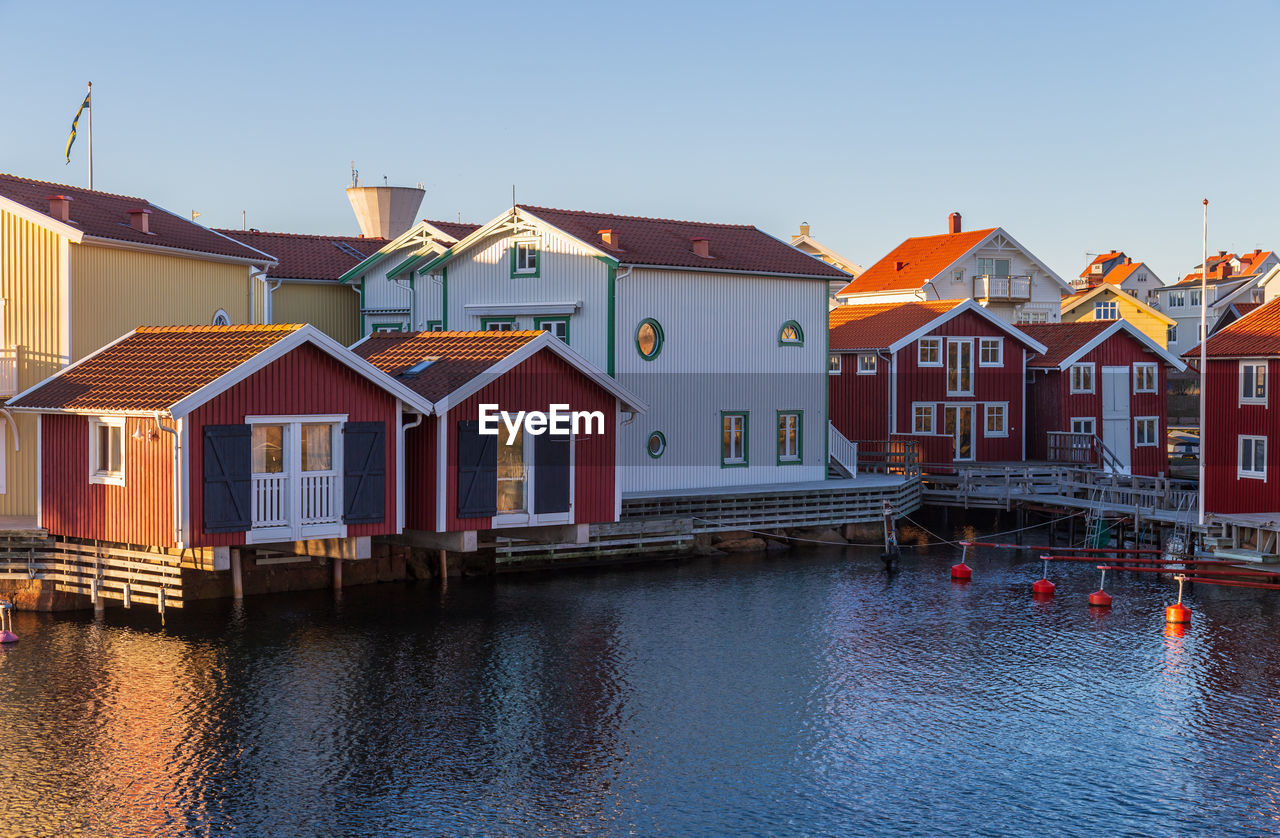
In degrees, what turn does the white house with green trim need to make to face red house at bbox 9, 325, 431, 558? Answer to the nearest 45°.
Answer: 0° — it already faces it

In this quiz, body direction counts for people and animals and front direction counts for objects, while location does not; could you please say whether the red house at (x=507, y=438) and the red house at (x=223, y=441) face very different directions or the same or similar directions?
same or similar directions

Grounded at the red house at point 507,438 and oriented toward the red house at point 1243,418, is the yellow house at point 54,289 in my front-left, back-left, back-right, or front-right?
back-left

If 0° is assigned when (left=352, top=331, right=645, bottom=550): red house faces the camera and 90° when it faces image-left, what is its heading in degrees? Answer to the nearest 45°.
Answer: approximately 315°

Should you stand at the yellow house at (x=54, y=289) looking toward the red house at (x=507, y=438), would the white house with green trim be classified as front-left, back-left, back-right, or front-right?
front-left

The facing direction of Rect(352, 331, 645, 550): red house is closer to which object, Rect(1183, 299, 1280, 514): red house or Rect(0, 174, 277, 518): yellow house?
the red house

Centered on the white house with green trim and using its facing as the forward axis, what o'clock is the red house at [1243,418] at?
The red house is roughly at 8 o'clock from the white house with green trim.

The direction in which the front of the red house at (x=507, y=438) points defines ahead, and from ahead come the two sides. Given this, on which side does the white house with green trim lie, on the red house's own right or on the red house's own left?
on the red house's own left

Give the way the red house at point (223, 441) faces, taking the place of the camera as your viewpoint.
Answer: facing the viewer and to the right of the viewer

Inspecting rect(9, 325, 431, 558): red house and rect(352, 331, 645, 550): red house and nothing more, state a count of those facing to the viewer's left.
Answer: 0

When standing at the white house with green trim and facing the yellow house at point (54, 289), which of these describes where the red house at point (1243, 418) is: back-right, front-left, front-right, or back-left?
back-left

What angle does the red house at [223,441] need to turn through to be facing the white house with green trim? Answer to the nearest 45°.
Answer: approximately 90° to its left

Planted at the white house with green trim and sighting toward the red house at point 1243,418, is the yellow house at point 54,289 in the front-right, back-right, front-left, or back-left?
back-right

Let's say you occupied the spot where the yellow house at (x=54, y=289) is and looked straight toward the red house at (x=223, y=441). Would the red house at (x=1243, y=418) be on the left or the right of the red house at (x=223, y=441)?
left

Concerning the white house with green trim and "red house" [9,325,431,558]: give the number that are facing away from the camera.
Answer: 0

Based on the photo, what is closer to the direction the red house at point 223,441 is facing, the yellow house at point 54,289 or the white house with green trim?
the white house with green trim

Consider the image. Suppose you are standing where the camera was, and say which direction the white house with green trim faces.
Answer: facing the viewer and to the left of the viewer

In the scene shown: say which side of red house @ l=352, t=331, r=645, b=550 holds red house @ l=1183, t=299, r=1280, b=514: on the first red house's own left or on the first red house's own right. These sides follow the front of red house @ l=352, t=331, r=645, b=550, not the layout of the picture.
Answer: on the first red house's own left
